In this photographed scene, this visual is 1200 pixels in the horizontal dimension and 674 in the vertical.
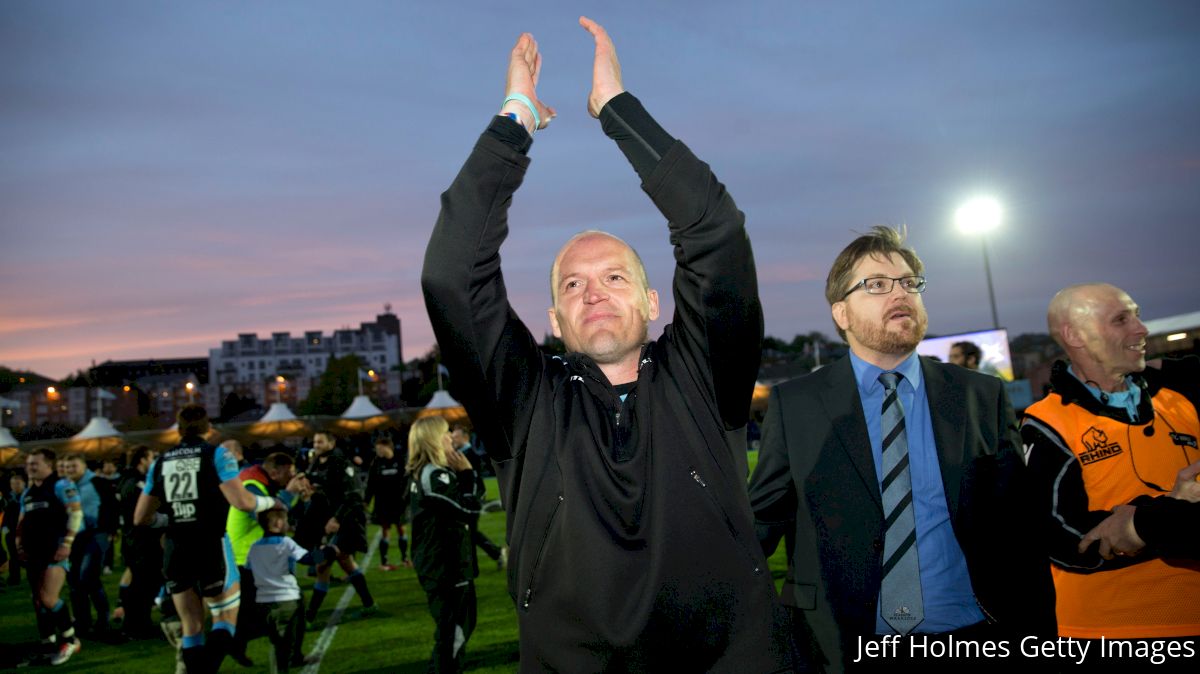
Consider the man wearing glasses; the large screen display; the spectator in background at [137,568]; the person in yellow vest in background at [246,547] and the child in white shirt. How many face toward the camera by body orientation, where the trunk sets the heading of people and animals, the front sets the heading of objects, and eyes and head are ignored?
2

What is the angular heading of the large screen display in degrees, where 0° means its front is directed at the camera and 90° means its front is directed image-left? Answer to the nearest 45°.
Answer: approximately 0°

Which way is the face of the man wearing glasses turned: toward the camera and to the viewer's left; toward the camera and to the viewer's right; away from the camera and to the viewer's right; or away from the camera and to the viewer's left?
toward the camera and to the viewer's right

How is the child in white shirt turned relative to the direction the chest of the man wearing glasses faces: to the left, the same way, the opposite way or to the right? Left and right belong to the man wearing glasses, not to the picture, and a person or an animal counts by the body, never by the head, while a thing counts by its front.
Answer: the opposite way

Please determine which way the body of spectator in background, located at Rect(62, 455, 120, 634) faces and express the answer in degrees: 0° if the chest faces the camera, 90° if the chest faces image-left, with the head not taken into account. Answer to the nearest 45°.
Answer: approximately 45°

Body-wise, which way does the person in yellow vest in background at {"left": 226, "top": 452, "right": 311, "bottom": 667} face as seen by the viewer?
to the viewer's right
